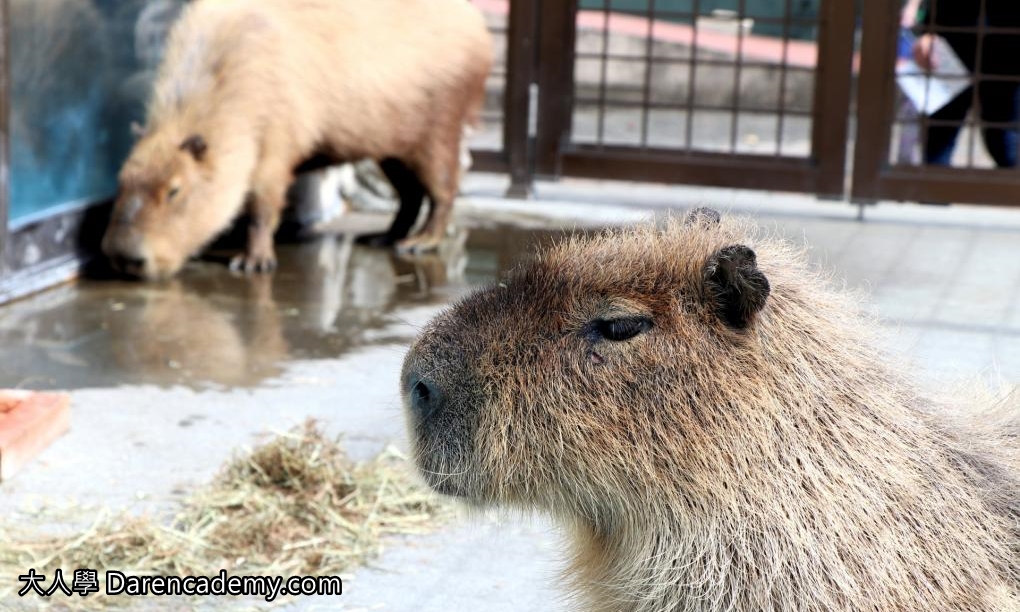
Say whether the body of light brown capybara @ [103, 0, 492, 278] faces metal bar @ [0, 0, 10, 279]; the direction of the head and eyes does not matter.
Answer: yes

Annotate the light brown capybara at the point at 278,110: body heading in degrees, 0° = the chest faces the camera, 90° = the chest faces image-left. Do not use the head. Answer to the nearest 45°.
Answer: approximately 45°

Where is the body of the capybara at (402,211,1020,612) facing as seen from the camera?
to the viewer's left

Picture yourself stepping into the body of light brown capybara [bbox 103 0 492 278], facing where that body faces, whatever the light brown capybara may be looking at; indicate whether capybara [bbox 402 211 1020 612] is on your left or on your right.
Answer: on your left

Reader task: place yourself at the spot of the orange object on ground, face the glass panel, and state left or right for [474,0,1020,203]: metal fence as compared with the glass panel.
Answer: right

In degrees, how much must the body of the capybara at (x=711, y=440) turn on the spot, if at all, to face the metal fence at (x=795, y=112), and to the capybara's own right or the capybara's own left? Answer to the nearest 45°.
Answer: approximately 90° to the capybara's own right

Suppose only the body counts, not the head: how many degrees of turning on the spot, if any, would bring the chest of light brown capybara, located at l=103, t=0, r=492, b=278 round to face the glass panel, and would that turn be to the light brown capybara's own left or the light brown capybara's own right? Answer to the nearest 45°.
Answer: approximately 45° to the light brown capybara's own right

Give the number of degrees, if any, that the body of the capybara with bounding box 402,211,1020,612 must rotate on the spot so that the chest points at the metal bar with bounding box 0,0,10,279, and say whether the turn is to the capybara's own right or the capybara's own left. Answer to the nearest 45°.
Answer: approximately 45° to the capybara's own right
